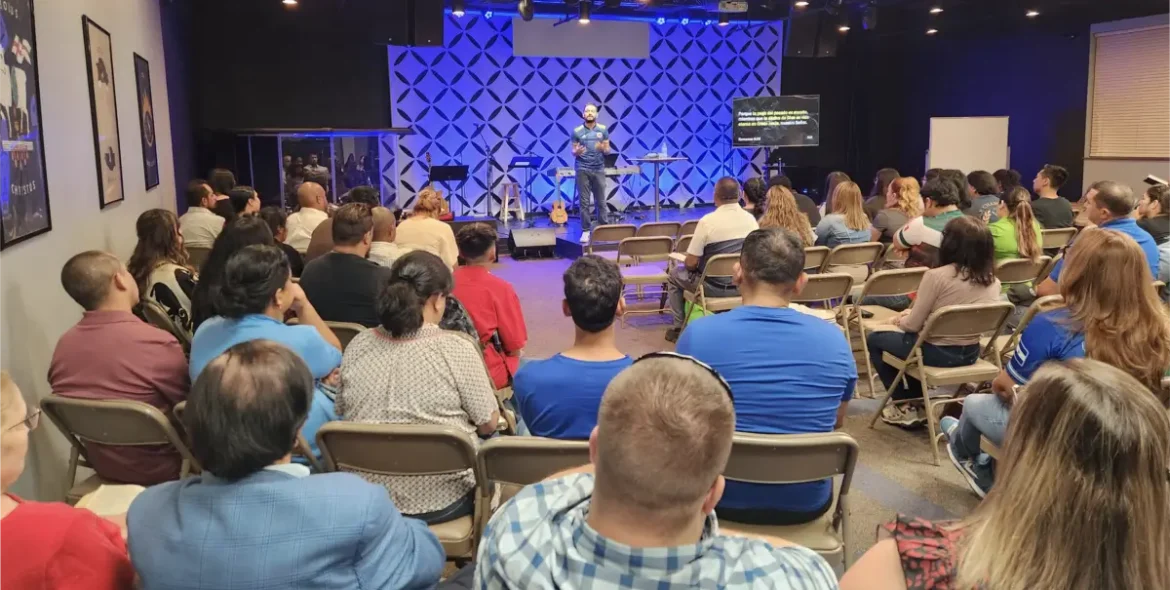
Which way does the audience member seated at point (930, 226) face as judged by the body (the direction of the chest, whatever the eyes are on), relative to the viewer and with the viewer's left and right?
facing away from the viewer and to the left of the viewer

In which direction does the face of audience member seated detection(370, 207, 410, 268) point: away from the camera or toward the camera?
away from the camera

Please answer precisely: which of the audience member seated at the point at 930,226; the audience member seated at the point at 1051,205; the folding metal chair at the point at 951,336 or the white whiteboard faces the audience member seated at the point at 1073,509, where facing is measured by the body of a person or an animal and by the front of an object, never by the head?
the white whiteboard

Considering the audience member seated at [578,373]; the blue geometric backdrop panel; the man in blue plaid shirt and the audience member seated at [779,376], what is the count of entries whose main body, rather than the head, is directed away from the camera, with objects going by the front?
3

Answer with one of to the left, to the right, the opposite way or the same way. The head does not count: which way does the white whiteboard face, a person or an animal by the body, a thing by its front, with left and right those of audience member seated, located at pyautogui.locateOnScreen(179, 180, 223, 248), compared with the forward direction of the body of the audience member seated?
the opposite way

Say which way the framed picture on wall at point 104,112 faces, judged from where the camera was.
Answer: facing to the right of the viewer

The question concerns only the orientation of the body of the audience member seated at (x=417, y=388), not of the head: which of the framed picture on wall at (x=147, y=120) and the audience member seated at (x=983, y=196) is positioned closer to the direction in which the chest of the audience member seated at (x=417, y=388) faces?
the audience member seated

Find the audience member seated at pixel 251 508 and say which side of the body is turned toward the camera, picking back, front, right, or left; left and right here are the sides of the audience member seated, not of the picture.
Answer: back

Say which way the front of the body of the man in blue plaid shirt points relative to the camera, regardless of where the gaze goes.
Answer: away from the camera

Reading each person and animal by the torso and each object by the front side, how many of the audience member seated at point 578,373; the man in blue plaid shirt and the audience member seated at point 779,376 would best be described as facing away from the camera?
3

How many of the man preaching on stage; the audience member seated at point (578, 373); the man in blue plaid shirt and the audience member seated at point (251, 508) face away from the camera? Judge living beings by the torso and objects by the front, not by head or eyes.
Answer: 3

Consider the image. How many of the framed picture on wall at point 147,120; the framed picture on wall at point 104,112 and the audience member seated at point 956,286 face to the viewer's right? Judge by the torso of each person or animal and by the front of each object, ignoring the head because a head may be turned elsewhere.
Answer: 2

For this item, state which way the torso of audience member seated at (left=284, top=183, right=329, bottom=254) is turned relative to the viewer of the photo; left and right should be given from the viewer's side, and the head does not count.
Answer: facing away from the viewer and to the right of the viewer

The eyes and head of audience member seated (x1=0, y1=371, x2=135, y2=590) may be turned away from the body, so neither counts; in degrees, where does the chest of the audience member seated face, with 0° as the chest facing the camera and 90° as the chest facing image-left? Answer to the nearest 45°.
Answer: approximately 225°
